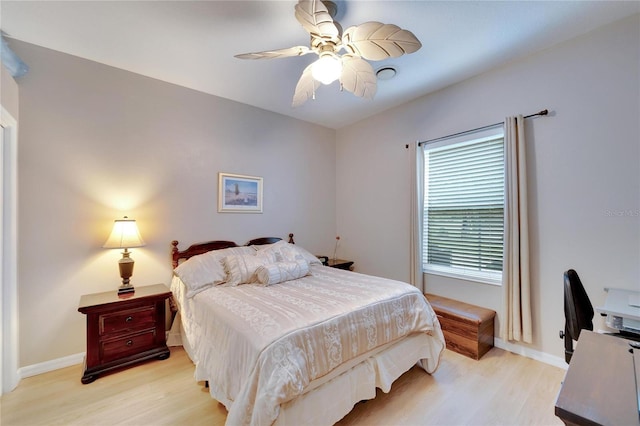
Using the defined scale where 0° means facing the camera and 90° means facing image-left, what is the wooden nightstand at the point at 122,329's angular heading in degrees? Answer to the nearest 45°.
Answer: approximately 315°

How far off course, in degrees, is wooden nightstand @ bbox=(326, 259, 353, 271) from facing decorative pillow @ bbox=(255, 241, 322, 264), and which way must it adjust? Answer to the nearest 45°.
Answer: approximately 90° to its right

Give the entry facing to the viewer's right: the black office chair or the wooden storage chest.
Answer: the black office chair

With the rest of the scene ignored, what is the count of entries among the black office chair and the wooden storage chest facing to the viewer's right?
1

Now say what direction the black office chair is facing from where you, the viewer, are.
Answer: facing to the right of the viewer

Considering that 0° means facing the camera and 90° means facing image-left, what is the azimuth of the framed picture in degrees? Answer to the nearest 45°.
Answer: approximately 315°

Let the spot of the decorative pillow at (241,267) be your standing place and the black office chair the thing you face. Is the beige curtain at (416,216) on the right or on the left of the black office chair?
left
